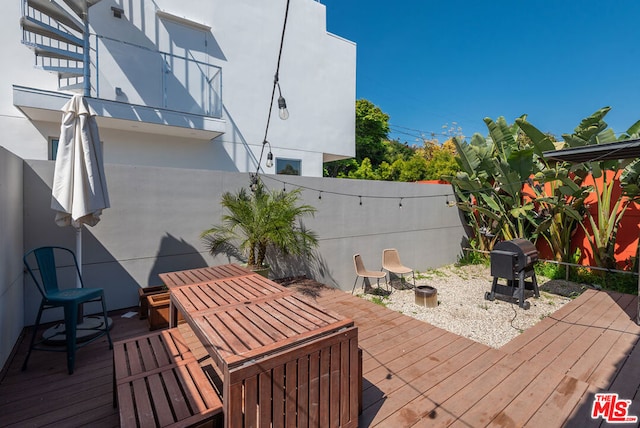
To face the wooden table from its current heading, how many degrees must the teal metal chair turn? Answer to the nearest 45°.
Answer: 0° — it already faces it

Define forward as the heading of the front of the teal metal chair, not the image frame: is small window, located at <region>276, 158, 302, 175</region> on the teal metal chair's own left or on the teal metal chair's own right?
on the teal metal chair's own left

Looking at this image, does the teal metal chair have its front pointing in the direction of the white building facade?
no

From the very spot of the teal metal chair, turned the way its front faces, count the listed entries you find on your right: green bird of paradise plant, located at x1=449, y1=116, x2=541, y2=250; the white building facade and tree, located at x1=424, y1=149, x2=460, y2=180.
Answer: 0

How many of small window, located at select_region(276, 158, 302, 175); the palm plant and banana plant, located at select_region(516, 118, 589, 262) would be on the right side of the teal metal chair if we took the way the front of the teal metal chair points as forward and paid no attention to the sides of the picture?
0

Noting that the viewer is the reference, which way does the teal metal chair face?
facing the viewer and to the right of the viewer

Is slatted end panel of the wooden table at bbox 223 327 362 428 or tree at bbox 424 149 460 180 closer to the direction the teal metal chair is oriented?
the slatted end panel of the wooden table

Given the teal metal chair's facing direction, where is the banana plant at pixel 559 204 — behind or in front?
in front

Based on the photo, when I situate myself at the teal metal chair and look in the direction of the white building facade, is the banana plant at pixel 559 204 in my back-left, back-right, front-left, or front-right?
front-right

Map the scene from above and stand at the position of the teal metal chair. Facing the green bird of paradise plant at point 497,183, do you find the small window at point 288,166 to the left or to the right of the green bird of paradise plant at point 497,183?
left

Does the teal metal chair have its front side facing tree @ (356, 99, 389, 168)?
no

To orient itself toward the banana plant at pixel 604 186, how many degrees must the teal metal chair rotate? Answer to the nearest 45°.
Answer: approximately 45° to its left

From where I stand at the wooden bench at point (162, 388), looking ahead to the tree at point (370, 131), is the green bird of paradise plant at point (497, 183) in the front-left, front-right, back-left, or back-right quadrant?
front-right

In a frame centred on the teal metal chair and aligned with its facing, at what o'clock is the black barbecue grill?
The black barbecue grill is roughly at 11 o'clock from the teal metal chair.

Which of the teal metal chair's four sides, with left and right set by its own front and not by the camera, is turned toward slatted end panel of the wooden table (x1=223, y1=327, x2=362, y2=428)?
front

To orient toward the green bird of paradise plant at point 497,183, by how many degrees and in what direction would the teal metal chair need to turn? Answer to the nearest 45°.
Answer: approximately 45° to its left
